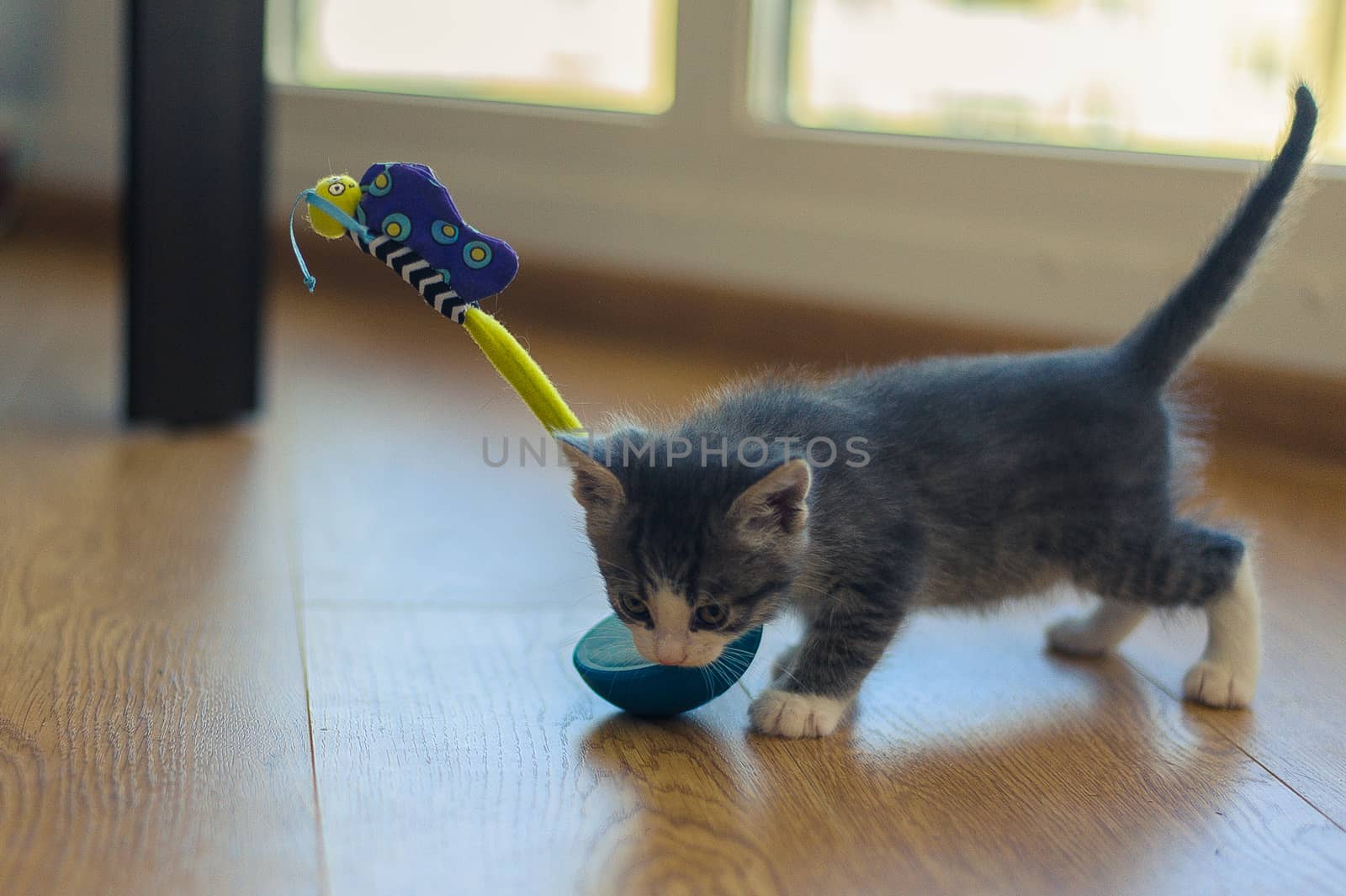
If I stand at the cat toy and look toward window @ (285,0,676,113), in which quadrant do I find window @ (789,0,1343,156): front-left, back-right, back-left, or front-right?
front-right

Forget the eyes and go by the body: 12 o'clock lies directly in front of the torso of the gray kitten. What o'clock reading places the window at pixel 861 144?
The window is roughly at 3 o'clock from the gray kitten.

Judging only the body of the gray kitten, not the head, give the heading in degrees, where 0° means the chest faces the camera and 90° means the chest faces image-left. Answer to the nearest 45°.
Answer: approximately 90°

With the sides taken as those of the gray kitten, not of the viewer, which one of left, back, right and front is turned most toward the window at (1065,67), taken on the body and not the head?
right

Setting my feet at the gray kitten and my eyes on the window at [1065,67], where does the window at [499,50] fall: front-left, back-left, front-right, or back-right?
front-left
